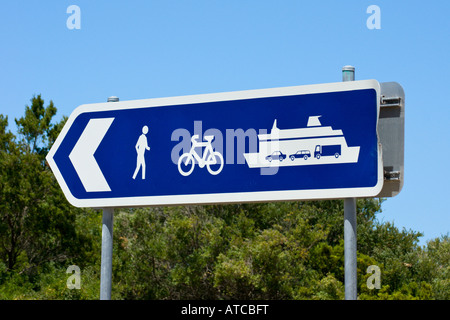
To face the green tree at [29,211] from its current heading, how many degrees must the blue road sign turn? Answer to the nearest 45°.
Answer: approximately 135° to its right

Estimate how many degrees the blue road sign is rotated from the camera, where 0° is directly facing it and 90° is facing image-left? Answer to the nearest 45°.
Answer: approximately 45°
